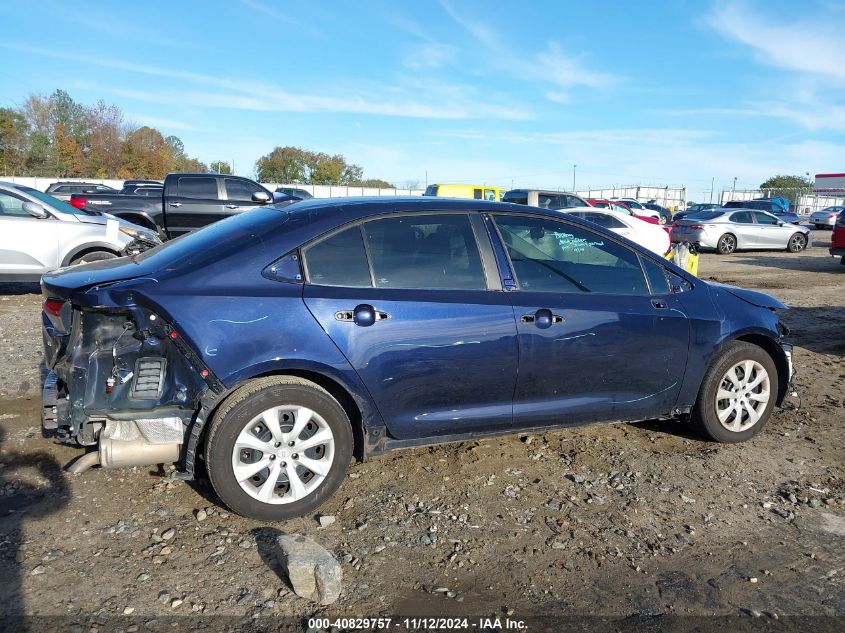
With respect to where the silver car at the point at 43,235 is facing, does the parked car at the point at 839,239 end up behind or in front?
in front

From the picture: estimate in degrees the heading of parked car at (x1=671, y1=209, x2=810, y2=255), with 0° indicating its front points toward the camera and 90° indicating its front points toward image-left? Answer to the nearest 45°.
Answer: approximately 225°

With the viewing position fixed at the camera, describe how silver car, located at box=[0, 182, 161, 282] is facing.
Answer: facing to the right of the viewer

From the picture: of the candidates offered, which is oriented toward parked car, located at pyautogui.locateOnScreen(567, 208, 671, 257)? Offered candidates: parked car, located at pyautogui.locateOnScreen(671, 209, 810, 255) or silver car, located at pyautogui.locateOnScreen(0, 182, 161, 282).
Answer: the silver car

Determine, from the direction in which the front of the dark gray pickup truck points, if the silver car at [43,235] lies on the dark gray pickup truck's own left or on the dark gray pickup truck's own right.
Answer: on the dark gray pickup truck's own right

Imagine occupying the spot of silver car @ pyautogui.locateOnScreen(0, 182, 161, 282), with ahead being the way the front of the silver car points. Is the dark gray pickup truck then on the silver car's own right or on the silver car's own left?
on the silver car's own left

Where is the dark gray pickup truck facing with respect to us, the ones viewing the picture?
facing to the right of the viewer

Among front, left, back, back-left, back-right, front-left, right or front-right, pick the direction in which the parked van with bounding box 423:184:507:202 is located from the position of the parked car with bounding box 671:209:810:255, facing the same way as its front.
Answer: back-left

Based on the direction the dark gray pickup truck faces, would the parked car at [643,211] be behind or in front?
in front

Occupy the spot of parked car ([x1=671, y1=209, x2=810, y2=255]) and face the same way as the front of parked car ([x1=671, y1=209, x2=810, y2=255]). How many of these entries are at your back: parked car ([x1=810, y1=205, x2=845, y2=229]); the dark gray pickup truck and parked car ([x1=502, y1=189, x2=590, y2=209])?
2

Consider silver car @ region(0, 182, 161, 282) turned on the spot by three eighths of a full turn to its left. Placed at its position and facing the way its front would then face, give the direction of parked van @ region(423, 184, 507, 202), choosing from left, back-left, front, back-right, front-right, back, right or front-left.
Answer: right

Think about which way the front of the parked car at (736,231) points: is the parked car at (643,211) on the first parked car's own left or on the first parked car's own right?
on the first parked car's own left

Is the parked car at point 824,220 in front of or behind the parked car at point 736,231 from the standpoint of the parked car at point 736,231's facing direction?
in front

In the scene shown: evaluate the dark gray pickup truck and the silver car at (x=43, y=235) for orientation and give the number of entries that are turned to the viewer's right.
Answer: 2
